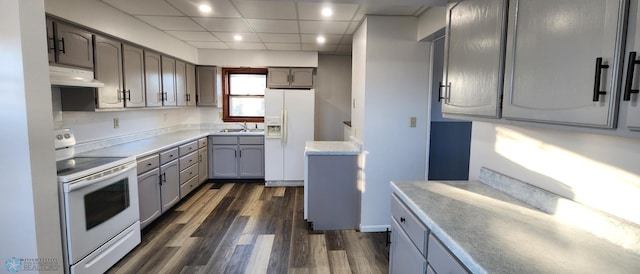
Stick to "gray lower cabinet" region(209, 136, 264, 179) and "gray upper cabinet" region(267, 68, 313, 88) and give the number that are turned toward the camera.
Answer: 2

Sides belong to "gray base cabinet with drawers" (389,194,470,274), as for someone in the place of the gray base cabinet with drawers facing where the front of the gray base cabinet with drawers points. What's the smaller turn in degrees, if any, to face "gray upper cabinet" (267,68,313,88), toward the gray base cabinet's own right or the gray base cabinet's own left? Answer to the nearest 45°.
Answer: approximately 90° to the gray base cabinet's own right

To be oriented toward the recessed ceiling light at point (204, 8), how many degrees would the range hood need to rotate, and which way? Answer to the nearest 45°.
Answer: approximately 45° to its left

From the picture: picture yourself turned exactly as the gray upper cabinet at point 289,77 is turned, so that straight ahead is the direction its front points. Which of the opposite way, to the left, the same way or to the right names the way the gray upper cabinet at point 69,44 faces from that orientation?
to the left

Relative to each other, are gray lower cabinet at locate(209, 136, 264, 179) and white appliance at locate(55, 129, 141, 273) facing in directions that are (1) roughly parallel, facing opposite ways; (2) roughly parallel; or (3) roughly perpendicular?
roughly perpendicular

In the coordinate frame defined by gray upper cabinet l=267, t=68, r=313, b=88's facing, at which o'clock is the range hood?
The range hood is roughly at 1 o'clock from the gray upper cabinet.

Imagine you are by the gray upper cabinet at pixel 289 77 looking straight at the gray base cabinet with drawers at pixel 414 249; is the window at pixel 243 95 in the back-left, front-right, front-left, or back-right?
back-right

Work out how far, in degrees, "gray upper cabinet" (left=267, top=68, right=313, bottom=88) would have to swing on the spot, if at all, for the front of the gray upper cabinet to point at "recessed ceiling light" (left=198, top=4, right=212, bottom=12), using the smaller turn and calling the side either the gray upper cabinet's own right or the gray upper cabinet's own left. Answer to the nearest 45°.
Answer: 0° — it already faces it

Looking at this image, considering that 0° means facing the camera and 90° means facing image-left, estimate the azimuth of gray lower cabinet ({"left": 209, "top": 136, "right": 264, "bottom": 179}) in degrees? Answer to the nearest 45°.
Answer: approximately 0°

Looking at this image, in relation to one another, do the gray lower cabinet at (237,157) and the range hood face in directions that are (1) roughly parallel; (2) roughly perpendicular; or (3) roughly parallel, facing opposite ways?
roughly perpendicular
